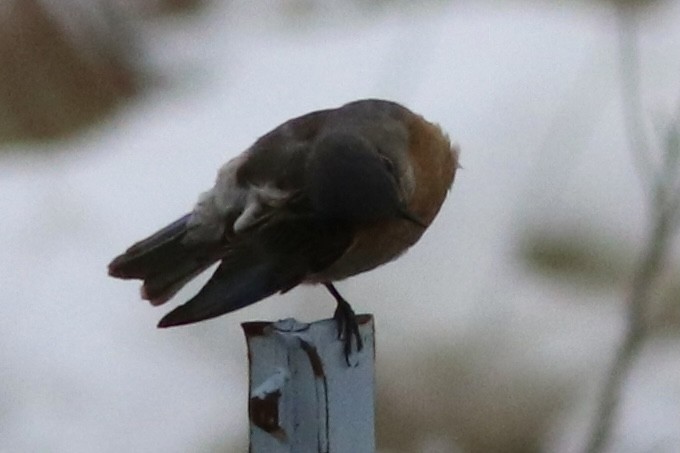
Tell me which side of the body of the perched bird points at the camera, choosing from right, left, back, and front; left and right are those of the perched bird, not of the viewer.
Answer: right
